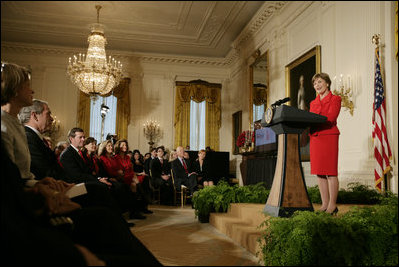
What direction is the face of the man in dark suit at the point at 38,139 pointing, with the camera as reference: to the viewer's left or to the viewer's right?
to the viewer's right

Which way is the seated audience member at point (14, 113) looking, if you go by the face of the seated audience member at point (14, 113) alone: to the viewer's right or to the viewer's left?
to the viewer's right

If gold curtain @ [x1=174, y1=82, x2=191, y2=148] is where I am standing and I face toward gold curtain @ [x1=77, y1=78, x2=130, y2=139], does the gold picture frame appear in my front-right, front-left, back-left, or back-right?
back-left

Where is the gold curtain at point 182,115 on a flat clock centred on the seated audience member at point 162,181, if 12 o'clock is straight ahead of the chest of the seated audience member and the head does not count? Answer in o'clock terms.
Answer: The gold curtain is roughly at 8 o'clock from the seated audience member.

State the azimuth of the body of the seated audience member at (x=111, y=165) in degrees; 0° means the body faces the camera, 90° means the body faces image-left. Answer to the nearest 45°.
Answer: approximately 315°

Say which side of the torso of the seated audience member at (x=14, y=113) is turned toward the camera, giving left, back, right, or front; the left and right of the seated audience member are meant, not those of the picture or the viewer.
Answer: right

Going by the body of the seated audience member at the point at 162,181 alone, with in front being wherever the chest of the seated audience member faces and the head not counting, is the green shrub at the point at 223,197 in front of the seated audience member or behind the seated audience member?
in front
